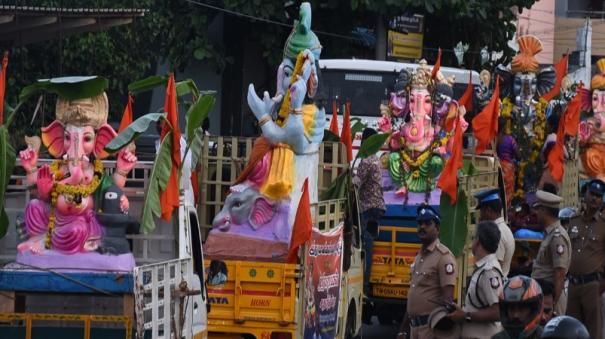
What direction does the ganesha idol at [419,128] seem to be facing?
toward the camera

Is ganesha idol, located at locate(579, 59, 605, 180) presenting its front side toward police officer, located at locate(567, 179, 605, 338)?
yes

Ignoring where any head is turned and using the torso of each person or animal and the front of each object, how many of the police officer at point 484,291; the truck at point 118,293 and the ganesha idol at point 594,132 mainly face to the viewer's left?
1

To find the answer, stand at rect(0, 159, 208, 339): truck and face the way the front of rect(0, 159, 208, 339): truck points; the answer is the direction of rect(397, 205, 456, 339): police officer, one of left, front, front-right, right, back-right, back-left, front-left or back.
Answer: front-right

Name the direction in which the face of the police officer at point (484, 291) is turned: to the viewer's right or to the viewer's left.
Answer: to the viewer's left

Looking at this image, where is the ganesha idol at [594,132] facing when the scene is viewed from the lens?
facing the viewer

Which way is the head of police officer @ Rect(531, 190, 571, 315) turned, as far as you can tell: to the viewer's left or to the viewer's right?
to the viewer's left

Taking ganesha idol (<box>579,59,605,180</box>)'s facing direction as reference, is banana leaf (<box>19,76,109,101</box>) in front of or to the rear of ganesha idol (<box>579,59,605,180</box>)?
in front

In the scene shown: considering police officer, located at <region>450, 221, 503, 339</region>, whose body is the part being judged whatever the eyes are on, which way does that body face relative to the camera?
to the viewer's left

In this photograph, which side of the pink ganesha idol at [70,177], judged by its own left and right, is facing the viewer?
front
